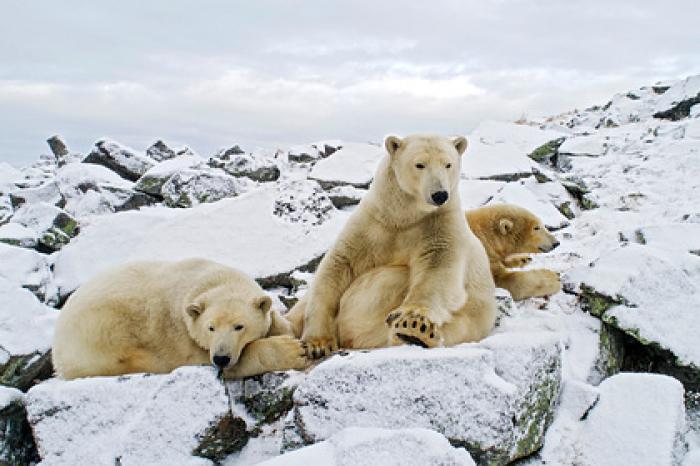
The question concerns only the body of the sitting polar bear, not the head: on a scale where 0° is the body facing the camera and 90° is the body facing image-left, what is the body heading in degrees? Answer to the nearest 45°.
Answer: approximately 0°

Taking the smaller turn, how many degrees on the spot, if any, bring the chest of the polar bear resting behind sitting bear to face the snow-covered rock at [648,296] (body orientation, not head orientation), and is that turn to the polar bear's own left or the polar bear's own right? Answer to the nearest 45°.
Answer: approximately 45° to the polar bear's own right

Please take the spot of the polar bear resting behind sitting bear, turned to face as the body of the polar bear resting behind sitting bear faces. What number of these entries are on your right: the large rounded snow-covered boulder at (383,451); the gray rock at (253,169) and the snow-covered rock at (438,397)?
2

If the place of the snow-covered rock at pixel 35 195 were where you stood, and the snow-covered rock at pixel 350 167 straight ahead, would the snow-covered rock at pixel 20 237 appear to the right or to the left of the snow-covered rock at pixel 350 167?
right

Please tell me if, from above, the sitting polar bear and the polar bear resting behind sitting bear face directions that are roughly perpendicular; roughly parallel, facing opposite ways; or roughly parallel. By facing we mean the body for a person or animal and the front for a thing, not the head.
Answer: roughly perpendicular

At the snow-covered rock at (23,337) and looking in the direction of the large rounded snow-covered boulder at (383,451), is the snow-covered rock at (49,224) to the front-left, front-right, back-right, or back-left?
back-left

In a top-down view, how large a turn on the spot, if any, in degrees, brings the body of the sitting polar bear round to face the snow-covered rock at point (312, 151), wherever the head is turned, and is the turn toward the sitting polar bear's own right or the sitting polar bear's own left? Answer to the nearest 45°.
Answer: approximately 180°

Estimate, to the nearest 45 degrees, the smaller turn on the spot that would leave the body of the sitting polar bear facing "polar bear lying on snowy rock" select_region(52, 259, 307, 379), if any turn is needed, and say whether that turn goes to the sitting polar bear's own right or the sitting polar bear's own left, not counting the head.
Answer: approximately 90° to the sitting polar bear's own right

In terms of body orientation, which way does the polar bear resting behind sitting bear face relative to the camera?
to the viewer's right

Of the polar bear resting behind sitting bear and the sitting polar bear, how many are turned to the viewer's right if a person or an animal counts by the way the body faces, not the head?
1

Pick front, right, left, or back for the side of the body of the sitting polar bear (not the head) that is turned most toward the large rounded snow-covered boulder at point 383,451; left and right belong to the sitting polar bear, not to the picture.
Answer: front

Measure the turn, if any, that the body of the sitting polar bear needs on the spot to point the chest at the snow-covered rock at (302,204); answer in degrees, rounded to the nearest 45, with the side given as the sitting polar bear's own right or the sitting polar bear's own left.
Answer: approximately 180°

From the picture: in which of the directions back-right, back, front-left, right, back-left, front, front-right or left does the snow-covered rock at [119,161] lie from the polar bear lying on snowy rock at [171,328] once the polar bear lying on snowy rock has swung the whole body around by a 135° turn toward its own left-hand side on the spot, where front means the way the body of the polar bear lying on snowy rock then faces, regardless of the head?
front
